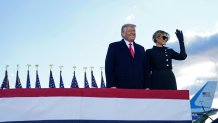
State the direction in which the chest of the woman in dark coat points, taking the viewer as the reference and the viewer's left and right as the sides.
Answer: facing the viewer and to the right of the viewer
